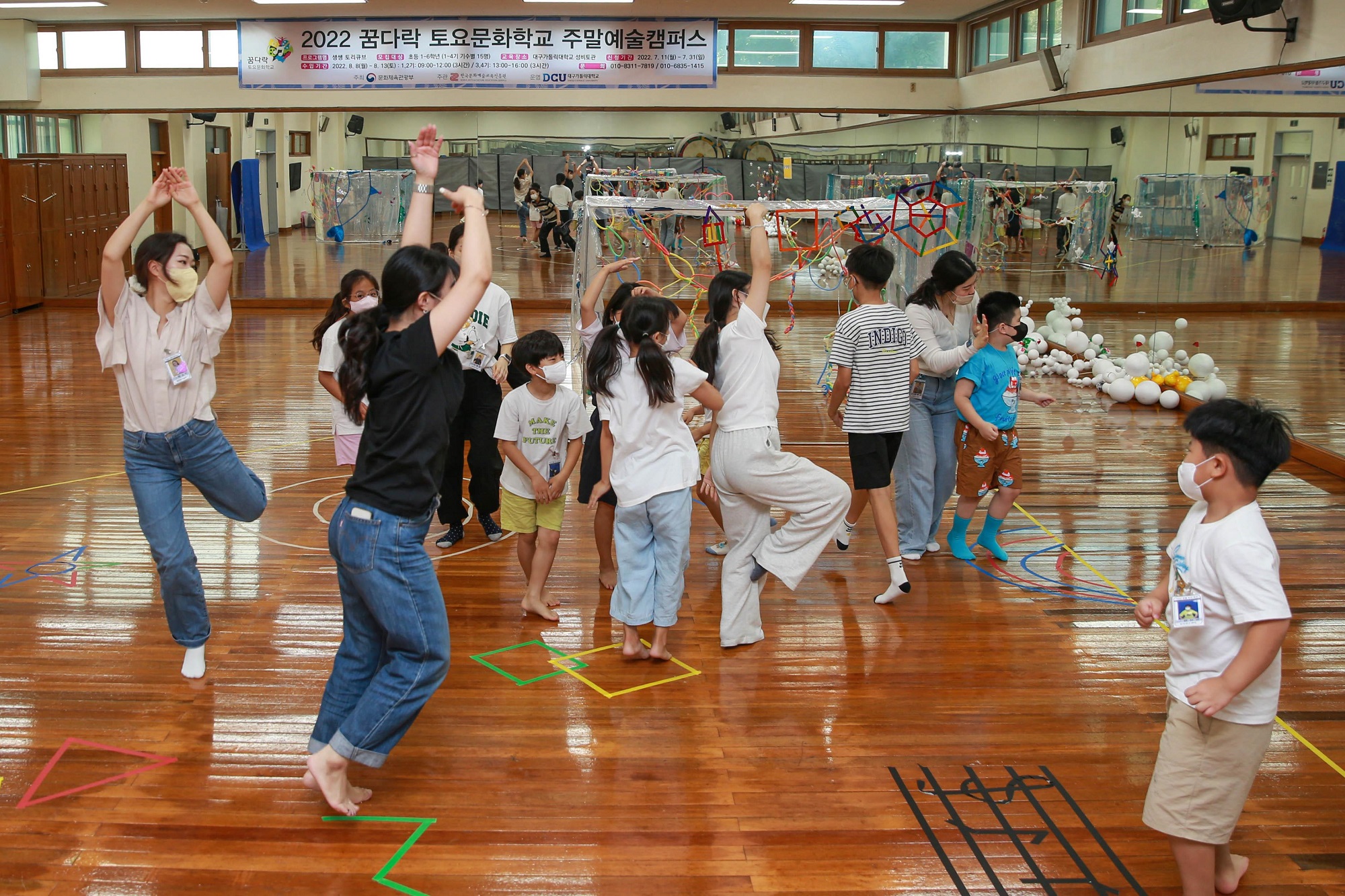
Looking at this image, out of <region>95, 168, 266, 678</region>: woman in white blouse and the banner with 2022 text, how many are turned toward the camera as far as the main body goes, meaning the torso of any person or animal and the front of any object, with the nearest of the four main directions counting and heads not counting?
2

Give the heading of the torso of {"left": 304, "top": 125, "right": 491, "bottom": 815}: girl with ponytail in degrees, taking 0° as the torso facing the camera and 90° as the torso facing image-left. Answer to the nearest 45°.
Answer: approximately 225°

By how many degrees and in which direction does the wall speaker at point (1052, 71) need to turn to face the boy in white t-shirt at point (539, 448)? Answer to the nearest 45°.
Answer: approximately 45° to its left

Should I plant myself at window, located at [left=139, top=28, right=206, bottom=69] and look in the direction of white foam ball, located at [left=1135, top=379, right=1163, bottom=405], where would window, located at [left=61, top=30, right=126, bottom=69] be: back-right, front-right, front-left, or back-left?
back-right

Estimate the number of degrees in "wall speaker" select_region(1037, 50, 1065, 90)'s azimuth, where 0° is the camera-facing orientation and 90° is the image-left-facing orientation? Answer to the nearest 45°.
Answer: approximately 45°

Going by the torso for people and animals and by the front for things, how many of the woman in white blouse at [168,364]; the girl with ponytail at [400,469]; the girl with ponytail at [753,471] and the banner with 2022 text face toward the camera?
2

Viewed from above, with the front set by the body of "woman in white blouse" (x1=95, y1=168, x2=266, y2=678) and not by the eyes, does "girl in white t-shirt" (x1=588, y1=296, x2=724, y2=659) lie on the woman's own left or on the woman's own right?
on the woman's own left

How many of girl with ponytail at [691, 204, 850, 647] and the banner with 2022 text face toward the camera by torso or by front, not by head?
1

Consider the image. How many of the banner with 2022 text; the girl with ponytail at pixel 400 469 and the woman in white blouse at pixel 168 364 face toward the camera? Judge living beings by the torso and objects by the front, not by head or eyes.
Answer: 2

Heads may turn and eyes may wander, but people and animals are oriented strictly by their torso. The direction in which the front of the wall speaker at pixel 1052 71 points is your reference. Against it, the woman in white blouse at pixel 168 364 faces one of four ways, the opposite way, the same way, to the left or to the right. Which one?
to the left
